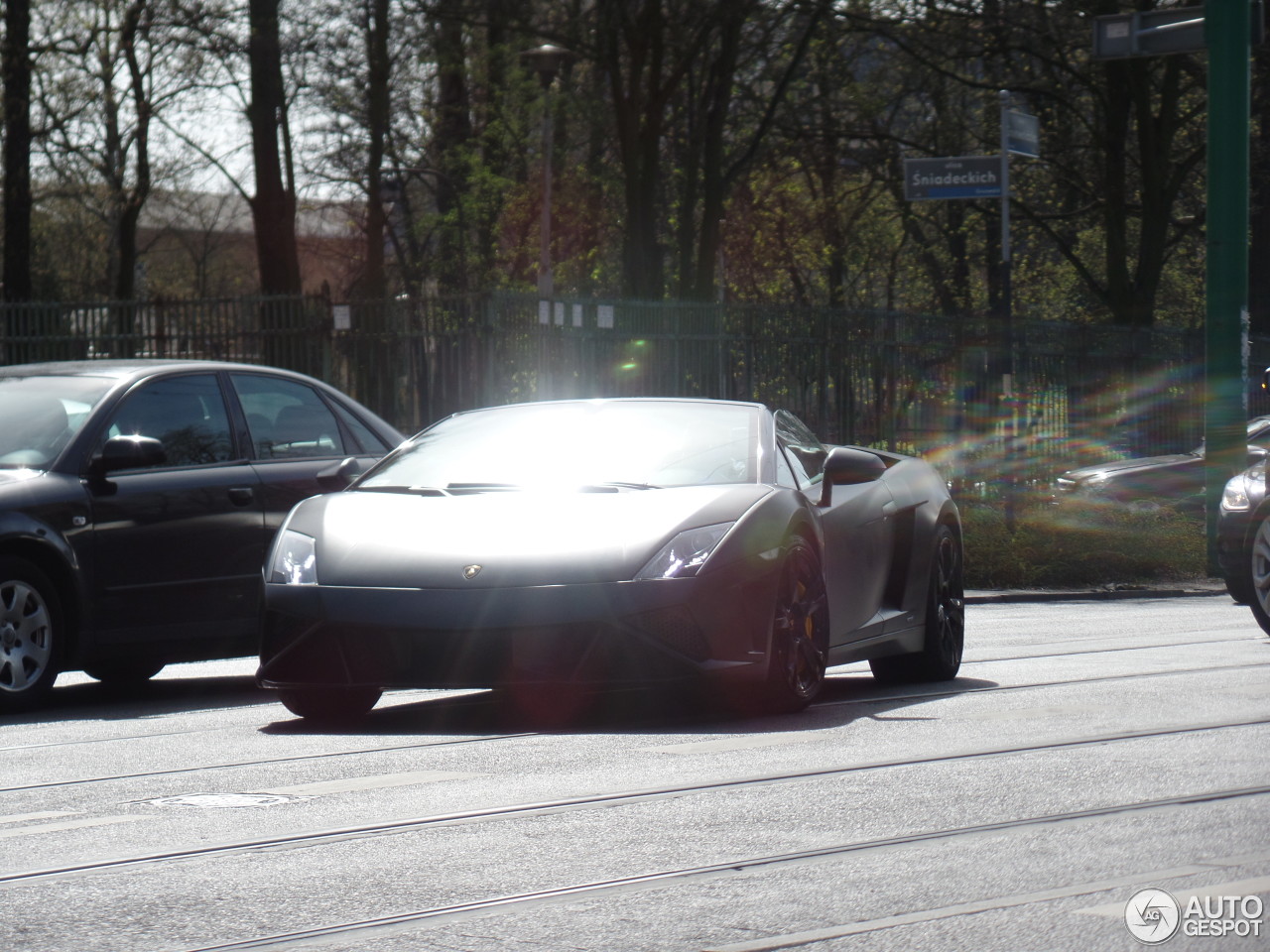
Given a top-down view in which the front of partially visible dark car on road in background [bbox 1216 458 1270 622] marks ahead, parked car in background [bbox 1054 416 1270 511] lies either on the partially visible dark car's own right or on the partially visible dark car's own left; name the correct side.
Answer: on the partially visible dark car's own right

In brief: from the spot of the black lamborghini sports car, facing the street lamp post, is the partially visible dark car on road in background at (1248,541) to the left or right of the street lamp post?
right

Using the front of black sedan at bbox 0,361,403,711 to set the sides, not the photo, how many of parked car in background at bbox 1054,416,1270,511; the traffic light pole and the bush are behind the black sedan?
3

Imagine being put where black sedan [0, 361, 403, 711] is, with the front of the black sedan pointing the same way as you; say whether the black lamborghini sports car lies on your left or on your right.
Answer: on your left

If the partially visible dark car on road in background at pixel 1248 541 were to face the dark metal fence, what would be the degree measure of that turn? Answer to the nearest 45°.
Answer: approximately 90° to its right

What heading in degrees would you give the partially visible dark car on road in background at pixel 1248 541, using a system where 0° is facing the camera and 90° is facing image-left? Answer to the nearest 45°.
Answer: approximately 45°

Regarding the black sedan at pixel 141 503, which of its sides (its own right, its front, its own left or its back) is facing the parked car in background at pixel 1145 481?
back

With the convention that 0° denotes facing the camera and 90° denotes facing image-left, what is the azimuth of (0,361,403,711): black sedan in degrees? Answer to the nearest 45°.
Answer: approximately 45°

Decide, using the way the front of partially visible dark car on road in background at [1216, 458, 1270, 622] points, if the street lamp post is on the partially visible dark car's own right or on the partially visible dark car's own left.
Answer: on the partially visible dark car's own right
